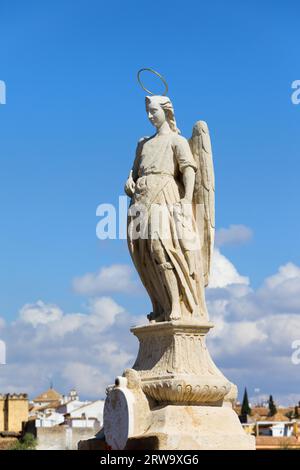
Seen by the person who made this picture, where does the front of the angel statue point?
facing the viewer and to the left of the viewer
